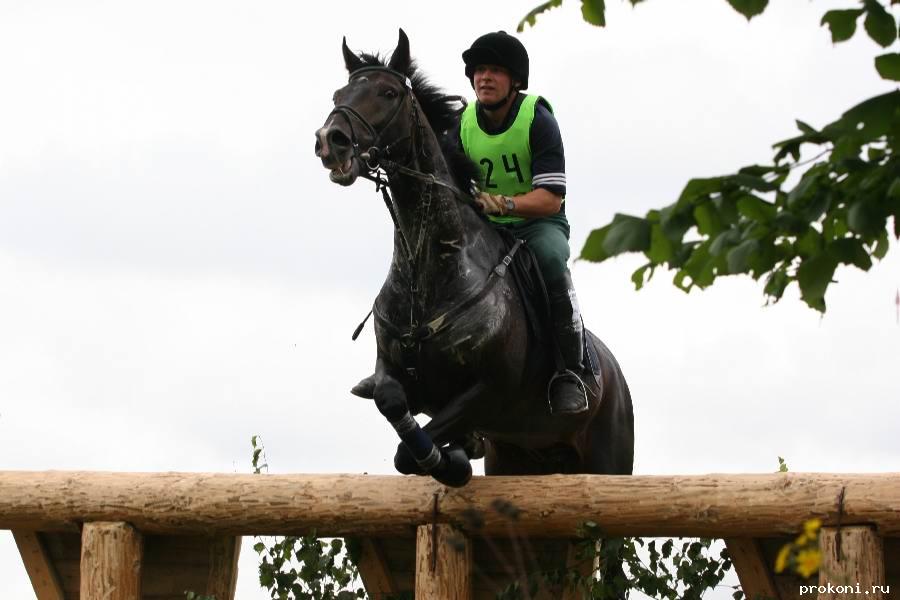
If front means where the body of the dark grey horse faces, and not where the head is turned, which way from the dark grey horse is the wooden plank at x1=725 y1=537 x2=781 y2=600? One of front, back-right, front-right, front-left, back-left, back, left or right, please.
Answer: back-left

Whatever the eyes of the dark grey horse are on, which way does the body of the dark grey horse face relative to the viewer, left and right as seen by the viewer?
facing the viewer and to the left of the viewer

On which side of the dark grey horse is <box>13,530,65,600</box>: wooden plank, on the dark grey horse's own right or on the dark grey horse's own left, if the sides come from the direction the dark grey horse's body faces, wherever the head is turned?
on the dark grey horse's own right

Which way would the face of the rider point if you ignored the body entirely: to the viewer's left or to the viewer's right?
to the viewer's left

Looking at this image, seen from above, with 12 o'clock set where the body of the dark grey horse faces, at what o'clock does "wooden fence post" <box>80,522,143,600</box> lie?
The wooden fence post is roughly at 2 o'clock from the dark grey horse.
